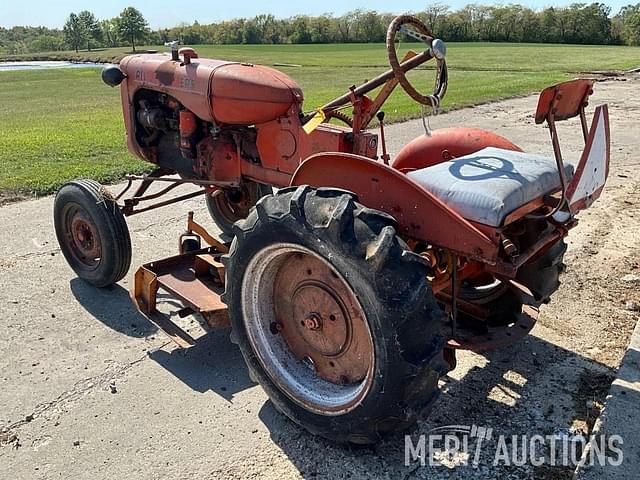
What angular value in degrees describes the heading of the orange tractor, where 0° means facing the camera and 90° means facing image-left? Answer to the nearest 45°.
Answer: approximately 135°
